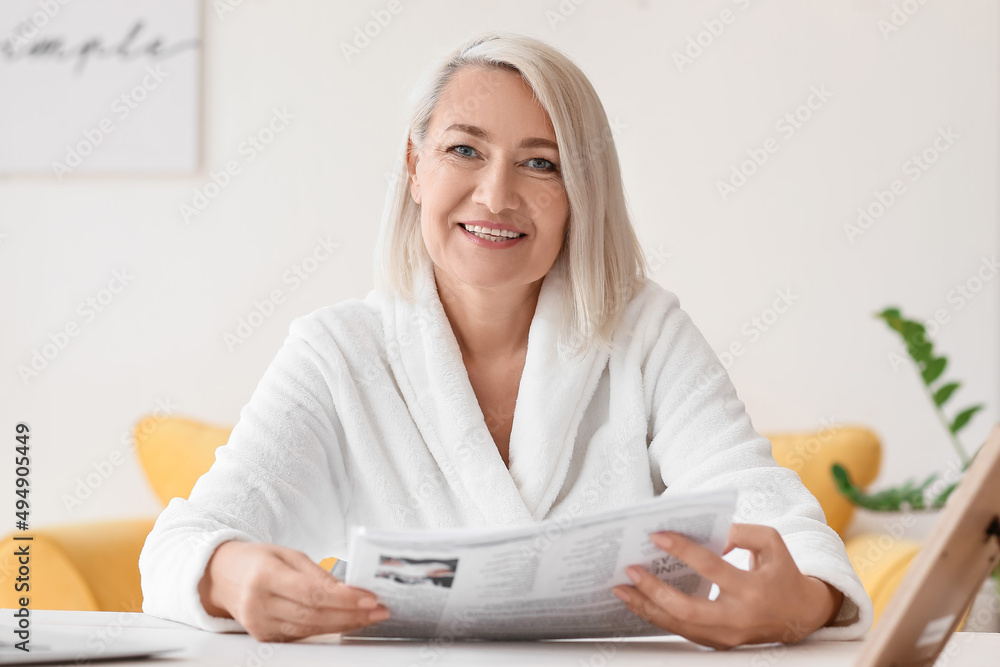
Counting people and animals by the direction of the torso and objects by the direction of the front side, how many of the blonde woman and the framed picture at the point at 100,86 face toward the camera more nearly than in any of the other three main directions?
2

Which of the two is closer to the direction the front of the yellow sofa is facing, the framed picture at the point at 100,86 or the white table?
the white table

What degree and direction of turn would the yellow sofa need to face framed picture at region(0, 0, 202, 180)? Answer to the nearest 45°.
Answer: approximately 135° to its right

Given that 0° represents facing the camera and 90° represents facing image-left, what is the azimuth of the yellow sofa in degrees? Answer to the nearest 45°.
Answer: approximately 0°

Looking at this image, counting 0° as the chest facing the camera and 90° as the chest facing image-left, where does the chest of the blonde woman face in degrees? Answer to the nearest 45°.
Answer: approximately 0°
